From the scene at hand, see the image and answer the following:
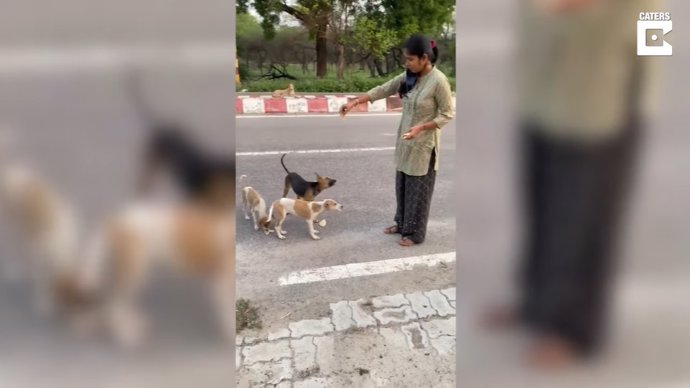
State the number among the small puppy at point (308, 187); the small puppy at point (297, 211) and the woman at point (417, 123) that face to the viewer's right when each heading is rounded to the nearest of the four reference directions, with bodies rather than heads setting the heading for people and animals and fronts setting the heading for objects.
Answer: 2

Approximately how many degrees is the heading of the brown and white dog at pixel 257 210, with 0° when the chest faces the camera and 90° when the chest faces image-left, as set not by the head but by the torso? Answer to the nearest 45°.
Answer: approximately 315°

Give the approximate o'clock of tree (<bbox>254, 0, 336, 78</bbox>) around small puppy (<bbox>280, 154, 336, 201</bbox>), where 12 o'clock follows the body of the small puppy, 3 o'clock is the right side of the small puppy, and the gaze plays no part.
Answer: The tree is roughly at 9 o'clock from the small puppy.

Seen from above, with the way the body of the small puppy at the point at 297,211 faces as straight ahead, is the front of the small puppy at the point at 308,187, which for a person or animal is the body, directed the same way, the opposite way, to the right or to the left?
the same way

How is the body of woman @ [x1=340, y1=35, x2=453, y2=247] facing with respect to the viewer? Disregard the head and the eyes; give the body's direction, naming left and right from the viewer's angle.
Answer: facing the viewer and to the left of the viewer

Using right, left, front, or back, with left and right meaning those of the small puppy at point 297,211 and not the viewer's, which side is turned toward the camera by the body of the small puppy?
right

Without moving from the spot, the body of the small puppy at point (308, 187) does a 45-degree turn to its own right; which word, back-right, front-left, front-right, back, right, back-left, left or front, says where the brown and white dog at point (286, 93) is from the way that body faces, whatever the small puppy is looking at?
back-left

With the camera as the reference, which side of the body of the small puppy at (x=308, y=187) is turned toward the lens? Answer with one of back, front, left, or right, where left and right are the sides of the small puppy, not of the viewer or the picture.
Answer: right

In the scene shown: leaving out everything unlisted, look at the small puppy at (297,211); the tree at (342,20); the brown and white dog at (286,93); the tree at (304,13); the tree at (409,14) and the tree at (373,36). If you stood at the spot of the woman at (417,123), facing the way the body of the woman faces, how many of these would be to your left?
0
